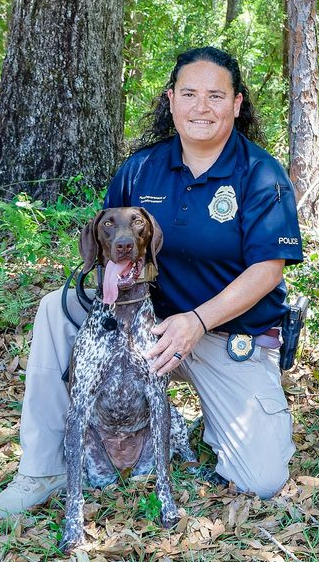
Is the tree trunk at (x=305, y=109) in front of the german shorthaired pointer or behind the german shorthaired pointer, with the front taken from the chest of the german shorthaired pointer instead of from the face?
behind

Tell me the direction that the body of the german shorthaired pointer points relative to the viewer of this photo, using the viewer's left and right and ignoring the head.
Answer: facing the viewer

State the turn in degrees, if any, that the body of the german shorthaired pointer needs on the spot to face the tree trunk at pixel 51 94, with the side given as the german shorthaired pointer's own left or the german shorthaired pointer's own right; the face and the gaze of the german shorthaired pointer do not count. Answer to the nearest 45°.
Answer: approximately 180°
